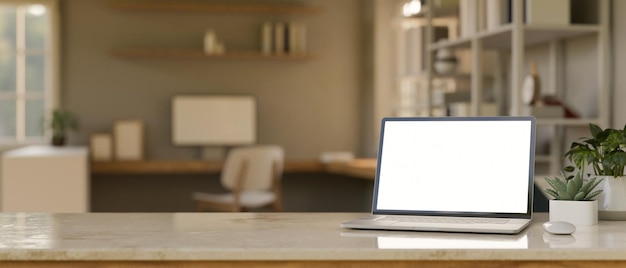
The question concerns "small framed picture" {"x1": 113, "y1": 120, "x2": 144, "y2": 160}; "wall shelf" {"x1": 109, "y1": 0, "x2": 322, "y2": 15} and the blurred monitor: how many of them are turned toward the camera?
3

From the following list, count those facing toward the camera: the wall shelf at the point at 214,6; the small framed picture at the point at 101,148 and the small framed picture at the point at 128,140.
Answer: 3

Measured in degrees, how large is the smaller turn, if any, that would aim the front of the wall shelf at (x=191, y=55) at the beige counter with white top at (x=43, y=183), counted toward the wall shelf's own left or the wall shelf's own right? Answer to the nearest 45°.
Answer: approximately 45° to the wall shelf's own right

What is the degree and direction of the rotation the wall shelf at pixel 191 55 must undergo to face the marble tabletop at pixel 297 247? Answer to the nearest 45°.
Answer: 0° — it already faces it

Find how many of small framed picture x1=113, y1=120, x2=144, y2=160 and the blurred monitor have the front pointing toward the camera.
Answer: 2

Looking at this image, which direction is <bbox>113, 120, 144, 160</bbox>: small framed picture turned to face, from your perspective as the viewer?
facing the viewer

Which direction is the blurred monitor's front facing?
toward the camera

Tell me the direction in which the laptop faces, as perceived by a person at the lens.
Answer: facing the viewer and to the left of the viewer

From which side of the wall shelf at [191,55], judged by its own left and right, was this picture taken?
front

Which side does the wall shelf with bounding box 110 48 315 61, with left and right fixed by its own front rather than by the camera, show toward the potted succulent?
front
